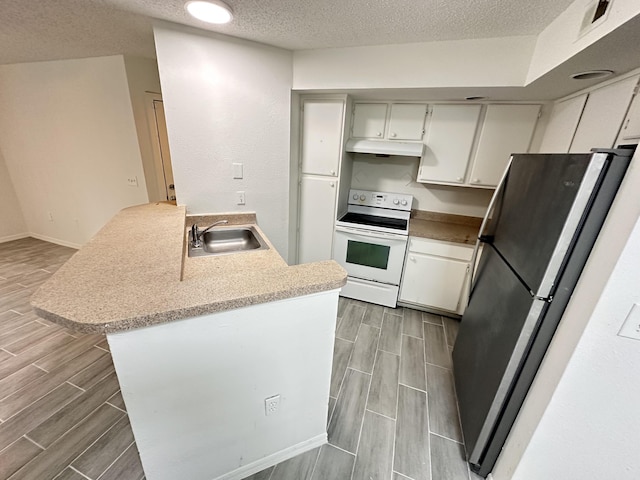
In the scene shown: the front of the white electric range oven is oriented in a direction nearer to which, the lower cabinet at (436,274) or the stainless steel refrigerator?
the stainless steel refrigerator

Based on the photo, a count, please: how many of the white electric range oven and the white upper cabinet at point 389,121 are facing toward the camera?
2

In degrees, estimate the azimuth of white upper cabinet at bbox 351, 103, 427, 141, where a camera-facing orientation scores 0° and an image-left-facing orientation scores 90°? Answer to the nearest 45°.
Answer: approximately 0°

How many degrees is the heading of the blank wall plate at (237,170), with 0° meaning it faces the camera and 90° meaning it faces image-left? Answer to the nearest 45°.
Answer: approximately 0°

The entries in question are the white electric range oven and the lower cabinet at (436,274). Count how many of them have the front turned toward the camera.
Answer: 2

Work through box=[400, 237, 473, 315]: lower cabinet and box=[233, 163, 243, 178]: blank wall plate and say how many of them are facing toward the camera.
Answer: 2
